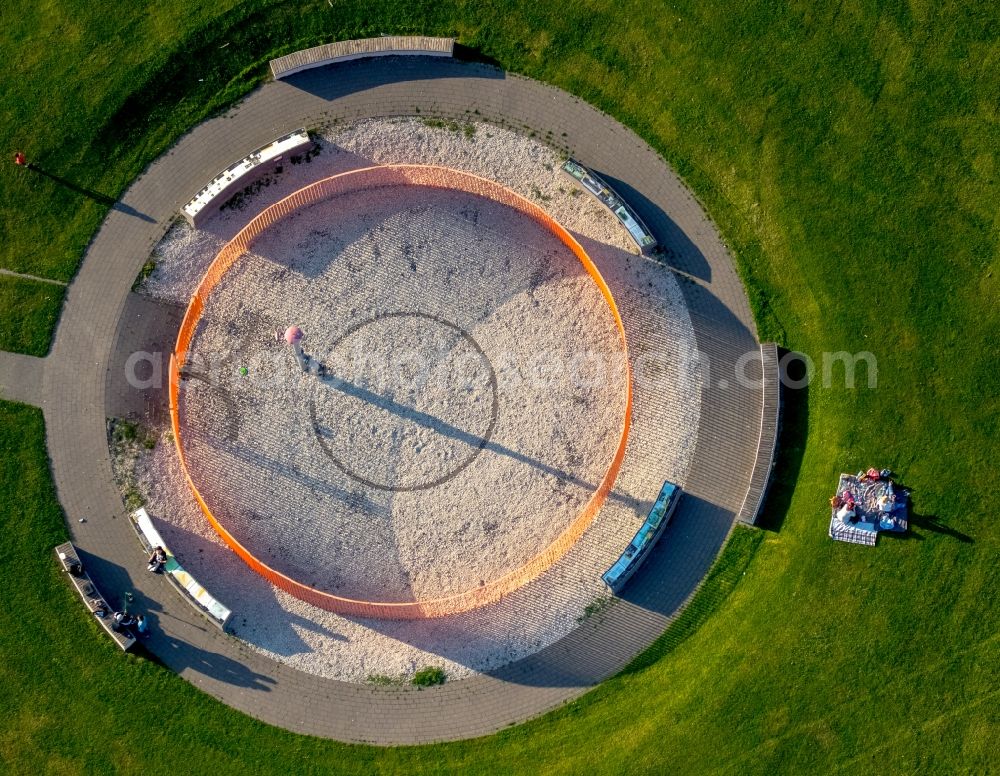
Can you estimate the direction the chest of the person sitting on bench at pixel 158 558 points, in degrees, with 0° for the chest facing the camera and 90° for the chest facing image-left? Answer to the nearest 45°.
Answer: approximately 45°

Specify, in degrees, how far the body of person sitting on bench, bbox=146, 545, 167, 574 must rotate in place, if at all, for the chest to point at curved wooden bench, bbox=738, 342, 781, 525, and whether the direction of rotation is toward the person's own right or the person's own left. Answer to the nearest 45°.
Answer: approximately 135° to the person's own left

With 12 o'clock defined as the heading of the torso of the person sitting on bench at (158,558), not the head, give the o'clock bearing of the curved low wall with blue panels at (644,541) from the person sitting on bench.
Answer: The curved low wall with blue panels is roughly at 8 o'clock from the person sitting on bench.
